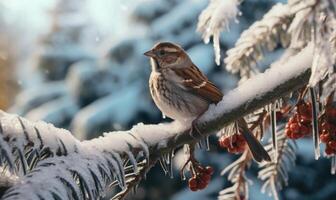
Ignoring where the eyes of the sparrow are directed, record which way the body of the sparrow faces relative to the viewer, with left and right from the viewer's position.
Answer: facing to the left of the viewer
